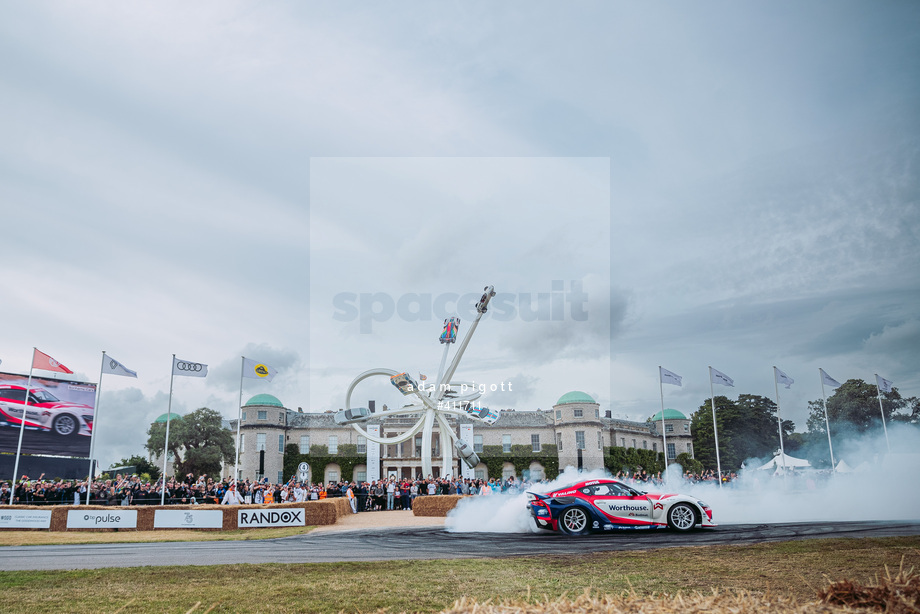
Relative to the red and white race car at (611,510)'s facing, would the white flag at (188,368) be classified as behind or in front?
behind

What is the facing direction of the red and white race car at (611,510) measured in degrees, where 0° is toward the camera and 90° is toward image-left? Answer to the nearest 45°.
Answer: approximately 270°

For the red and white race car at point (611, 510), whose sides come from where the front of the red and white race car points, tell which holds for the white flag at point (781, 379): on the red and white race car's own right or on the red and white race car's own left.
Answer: on the red and white race car's own left

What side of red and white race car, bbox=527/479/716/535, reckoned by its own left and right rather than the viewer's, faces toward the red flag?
back

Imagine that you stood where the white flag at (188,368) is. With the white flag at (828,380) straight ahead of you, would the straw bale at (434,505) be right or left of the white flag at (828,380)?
right

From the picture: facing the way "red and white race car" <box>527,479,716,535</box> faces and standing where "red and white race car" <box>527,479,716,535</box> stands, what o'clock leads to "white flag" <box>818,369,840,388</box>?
The white flag is roughly at 10 o'clock from the red and white race car.

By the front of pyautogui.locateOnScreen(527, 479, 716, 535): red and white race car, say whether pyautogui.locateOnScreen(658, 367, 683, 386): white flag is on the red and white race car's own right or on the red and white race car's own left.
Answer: on the red and white race car's own left

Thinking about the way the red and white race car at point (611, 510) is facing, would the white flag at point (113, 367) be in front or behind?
behind

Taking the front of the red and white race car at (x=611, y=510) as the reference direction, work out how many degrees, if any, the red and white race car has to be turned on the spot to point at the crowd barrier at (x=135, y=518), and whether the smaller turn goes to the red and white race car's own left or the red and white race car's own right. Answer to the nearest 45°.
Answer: approximately 180°

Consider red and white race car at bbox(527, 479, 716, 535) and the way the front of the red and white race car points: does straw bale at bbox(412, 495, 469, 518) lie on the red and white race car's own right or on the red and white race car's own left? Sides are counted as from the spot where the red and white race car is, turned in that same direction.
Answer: on the red and white race car's own left

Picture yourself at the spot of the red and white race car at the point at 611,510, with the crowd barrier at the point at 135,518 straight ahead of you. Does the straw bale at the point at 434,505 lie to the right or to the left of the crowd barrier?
right
